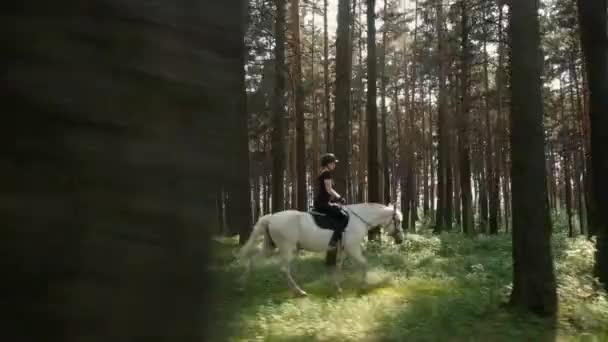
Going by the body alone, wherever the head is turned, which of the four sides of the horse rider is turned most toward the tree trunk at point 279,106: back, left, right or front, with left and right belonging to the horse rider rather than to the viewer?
left

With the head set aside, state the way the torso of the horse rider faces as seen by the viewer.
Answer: to the viewer's right

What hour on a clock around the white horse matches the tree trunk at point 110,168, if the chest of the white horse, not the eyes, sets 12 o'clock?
The tree trunk is roughly at 3 o'clock from the white horse.

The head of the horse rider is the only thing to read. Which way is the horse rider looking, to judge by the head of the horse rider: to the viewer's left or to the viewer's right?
to the viewer's right

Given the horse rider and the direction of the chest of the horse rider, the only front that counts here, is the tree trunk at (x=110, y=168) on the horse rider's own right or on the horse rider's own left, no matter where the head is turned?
on the horse rider's own right

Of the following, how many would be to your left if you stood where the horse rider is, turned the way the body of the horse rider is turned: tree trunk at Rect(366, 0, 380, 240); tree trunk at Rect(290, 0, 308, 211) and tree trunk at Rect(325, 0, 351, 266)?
3

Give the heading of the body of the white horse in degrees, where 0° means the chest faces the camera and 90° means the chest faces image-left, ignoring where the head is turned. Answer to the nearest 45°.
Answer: approximately 270°

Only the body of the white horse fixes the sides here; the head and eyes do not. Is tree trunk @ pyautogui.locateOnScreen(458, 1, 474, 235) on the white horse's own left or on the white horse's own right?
on the white horse's own left

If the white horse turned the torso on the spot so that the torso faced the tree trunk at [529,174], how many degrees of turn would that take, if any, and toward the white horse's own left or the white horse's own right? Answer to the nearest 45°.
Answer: approximately 45° to the white horse's own right
